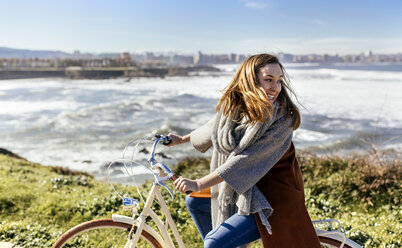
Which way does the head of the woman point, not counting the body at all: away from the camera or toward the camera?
toward the camera

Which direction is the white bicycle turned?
to the viewer's left
